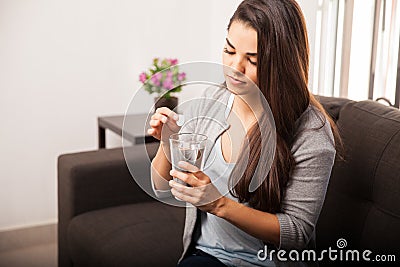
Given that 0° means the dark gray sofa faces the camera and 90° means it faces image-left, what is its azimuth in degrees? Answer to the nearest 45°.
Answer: approximately 45°

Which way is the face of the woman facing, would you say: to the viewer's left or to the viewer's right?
to the viewer's left
